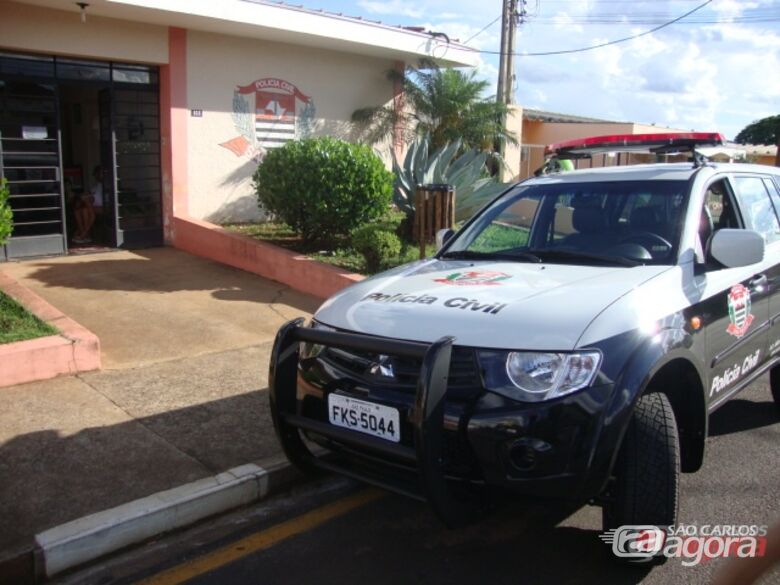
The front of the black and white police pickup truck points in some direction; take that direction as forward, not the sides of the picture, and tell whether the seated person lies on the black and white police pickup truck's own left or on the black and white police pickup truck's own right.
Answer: on the black and white police pickup truck's own right

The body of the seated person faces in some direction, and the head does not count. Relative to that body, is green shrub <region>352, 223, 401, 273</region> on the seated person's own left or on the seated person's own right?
on the seated person's own left

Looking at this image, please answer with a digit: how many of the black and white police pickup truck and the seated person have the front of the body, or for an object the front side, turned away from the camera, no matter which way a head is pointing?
0

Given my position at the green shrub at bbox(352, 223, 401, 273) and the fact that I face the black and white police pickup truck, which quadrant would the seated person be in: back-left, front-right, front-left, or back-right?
back-right

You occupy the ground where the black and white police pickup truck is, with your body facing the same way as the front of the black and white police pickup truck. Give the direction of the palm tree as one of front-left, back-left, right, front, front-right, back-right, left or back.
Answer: back-right

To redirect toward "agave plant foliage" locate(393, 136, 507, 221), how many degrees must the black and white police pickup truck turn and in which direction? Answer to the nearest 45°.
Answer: approximately 135° to its right

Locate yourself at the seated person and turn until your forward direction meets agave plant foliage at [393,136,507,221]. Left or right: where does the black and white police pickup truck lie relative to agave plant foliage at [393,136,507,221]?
right

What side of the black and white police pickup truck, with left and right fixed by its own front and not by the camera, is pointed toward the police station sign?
right

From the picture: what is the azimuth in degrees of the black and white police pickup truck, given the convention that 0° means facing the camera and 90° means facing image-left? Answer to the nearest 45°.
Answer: approximately 45°
